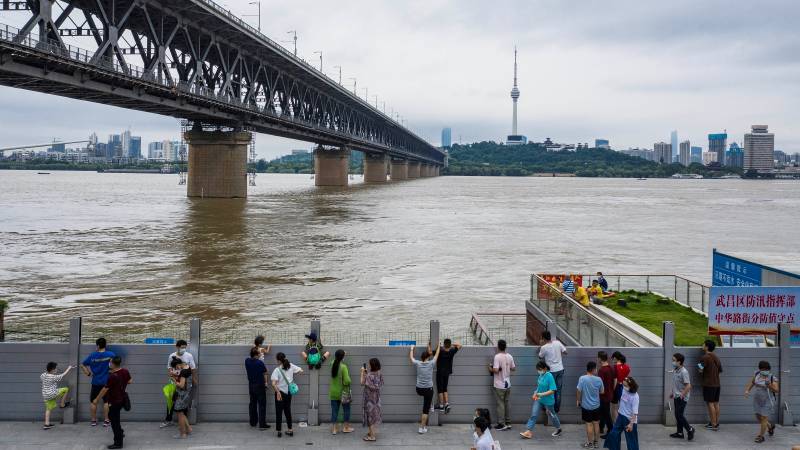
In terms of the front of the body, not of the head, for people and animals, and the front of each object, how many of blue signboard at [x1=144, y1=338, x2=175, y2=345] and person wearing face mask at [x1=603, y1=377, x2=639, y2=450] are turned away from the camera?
0

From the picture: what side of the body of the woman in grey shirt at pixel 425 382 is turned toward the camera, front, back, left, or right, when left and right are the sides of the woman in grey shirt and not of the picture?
back

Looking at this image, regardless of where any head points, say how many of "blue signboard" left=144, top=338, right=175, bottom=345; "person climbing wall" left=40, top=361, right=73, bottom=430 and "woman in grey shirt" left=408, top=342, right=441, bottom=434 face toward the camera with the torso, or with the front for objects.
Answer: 1

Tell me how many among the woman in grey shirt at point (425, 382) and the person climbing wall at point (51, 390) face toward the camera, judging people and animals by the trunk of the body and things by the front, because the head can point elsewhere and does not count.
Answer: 0

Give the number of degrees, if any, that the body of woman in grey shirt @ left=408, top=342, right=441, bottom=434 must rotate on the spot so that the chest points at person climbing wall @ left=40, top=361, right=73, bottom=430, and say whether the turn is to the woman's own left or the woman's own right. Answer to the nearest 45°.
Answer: approximately 90° to the woman's own left

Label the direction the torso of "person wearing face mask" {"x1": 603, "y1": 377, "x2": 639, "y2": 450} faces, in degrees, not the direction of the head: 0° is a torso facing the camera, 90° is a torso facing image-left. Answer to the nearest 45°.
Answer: approximately 45°

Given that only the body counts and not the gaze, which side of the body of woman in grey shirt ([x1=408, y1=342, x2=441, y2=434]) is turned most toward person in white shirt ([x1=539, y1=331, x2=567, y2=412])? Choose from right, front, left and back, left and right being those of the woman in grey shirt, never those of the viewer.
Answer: right

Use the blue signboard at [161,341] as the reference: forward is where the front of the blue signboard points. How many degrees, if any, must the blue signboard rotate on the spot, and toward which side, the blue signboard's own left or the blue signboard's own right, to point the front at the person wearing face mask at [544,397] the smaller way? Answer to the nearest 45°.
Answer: approximately 45° to the blue signboard's own left

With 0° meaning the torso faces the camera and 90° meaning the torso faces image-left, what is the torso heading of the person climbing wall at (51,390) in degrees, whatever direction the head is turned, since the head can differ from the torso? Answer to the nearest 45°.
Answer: approximately 225°

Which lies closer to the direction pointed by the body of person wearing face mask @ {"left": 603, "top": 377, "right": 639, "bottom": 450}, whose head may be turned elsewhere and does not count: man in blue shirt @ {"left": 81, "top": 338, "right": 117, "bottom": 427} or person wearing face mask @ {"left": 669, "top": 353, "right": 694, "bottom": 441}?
the man in blue shirt

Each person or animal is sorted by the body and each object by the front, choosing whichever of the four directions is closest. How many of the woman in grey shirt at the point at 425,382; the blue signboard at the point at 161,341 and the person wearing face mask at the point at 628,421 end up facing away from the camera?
1

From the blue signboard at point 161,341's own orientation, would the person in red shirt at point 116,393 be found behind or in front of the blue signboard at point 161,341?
in front

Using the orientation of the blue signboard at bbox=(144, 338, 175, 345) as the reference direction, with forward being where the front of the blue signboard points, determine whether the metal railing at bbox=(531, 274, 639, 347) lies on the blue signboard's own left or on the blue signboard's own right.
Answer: on the blue signboard's own left
